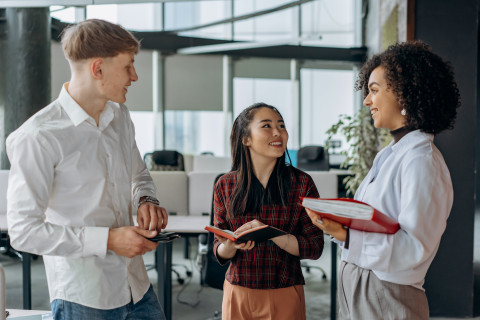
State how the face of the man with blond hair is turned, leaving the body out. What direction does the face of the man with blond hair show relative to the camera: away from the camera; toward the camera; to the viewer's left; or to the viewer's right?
to the viewer's right

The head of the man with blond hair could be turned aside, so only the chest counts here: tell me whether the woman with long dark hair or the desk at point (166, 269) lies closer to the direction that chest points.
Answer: the woman with long dark hair

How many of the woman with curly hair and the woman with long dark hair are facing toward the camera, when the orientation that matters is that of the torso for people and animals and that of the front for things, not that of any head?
1

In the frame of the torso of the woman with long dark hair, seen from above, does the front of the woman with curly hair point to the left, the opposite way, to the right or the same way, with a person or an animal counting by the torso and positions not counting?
to the right

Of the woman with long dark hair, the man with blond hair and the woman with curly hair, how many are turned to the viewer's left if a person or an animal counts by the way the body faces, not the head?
1

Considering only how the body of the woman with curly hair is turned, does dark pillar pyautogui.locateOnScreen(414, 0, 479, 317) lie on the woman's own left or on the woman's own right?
on the woman's own right

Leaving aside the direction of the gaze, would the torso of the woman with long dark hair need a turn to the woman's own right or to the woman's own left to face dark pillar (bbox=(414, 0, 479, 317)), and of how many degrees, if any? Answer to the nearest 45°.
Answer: approximately 135° to the woman's own left

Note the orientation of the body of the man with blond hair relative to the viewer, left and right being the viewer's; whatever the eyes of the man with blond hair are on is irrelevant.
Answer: facing the viewer and to the right of the viewer

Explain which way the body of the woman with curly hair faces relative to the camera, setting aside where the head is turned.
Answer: to the viewer's left

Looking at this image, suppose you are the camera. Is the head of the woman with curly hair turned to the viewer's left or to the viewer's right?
to the viewer's left
